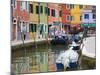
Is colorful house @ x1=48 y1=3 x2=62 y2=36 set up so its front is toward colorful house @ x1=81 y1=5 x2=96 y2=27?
no

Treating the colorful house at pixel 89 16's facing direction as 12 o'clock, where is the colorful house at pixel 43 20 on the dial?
the colorful house at pixel 43 20 is roughly at 2 o'clock from the colorful house at pixel 89 16.

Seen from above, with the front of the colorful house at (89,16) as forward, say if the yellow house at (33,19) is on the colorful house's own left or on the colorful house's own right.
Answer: on the colorful house's own right
